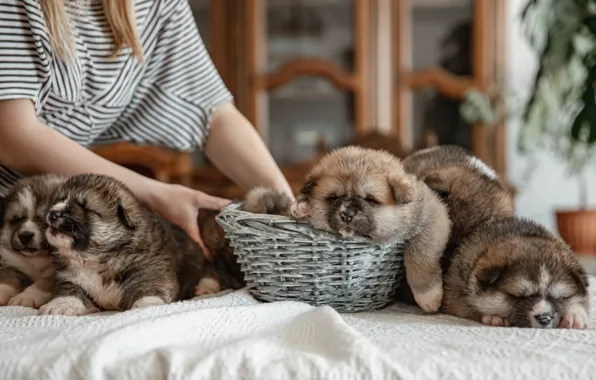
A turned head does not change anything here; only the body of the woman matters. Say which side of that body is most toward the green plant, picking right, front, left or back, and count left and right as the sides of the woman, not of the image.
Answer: left

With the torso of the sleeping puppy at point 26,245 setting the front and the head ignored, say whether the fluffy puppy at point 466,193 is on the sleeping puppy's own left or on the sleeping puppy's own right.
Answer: on the sleeping puppy's own left

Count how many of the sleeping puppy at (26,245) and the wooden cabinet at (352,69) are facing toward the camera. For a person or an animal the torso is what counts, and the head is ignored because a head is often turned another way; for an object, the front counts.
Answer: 2

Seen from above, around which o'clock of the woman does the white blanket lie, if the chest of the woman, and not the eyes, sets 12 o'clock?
The white blanket is roughly at 11 o'clock from the woman.

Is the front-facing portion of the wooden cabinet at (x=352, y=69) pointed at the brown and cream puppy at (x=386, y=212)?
yes

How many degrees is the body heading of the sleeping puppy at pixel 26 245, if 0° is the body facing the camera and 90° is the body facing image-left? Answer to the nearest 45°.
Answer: approximately 0°
